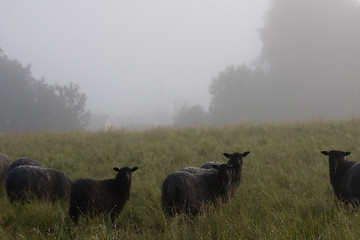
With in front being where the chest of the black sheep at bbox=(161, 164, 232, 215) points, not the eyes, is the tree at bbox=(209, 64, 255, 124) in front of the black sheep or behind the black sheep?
in front

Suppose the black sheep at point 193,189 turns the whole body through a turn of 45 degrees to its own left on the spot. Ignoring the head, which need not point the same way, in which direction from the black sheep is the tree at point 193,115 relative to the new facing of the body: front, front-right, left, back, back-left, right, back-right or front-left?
front

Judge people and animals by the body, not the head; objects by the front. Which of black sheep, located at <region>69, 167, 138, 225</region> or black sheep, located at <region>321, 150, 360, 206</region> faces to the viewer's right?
black sheep, located at <region>69, 167, 138, 225</region>

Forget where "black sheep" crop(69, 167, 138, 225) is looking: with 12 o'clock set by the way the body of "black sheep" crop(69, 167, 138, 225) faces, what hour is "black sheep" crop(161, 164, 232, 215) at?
"black sheep" crop(161, 164, 232, 215) is roughly at 12 o'clock from "black sheep" crop(69, 167, 138, 225).

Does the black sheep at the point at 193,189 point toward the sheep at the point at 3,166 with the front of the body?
no

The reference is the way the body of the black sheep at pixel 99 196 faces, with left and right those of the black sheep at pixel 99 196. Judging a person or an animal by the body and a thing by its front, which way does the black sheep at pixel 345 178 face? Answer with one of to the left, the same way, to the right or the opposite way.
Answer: the opposite way

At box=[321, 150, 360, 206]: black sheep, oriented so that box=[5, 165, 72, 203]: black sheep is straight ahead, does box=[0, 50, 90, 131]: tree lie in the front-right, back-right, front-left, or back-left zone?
front-right

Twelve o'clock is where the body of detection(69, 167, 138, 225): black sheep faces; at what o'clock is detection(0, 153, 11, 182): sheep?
The sheep is roughly at 8 o'clock from the black sheep.

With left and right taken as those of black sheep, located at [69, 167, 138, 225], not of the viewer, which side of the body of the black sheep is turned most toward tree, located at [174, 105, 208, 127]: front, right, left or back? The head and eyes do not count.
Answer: left

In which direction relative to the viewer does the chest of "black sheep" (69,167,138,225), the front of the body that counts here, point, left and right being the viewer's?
facing to the right of the viewer

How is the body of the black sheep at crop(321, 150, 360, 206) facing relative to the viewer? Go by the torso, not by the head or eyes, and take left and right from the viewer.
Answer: facing the viewer and to the left of the viewer

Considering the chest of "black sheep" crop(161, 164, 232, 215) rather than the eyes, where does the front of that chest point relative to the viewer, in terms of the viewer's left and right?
facing away from the viewer and to the right of the viewer

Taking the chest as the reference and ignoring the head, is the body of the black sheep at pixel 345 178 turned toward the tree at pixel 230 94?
no

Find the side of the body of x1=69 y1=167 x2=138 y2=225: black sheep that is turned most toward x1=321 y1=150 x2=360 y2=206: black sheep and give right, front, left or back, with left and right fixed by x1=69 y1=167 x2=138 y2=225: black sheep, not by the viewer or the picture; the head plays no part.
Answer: front
